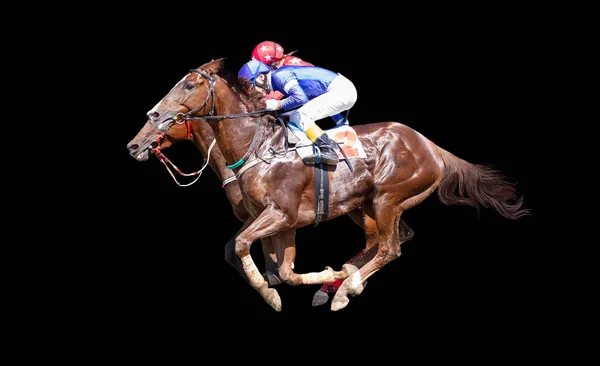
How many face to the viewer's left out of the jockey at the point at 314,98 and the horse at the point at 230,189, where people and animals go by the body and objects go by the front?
2

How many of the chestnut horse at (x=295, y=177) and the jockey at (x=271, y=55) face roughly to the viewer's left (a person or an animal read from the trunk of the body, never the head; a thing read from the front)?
2

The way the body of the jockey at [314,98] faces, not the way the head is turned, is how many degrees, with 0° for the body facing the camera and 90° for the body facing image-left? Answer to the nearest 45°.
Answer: approximately 90°

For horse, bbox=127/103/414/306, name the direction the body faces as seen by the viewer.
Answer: to the viewer's left

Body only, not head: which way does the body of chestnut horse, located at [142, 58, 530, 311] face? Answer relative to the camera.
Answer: to the viewer's left

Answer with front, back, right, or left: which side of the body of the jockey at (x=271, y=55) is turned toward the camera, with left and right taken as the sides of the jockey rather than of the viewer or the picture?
left
